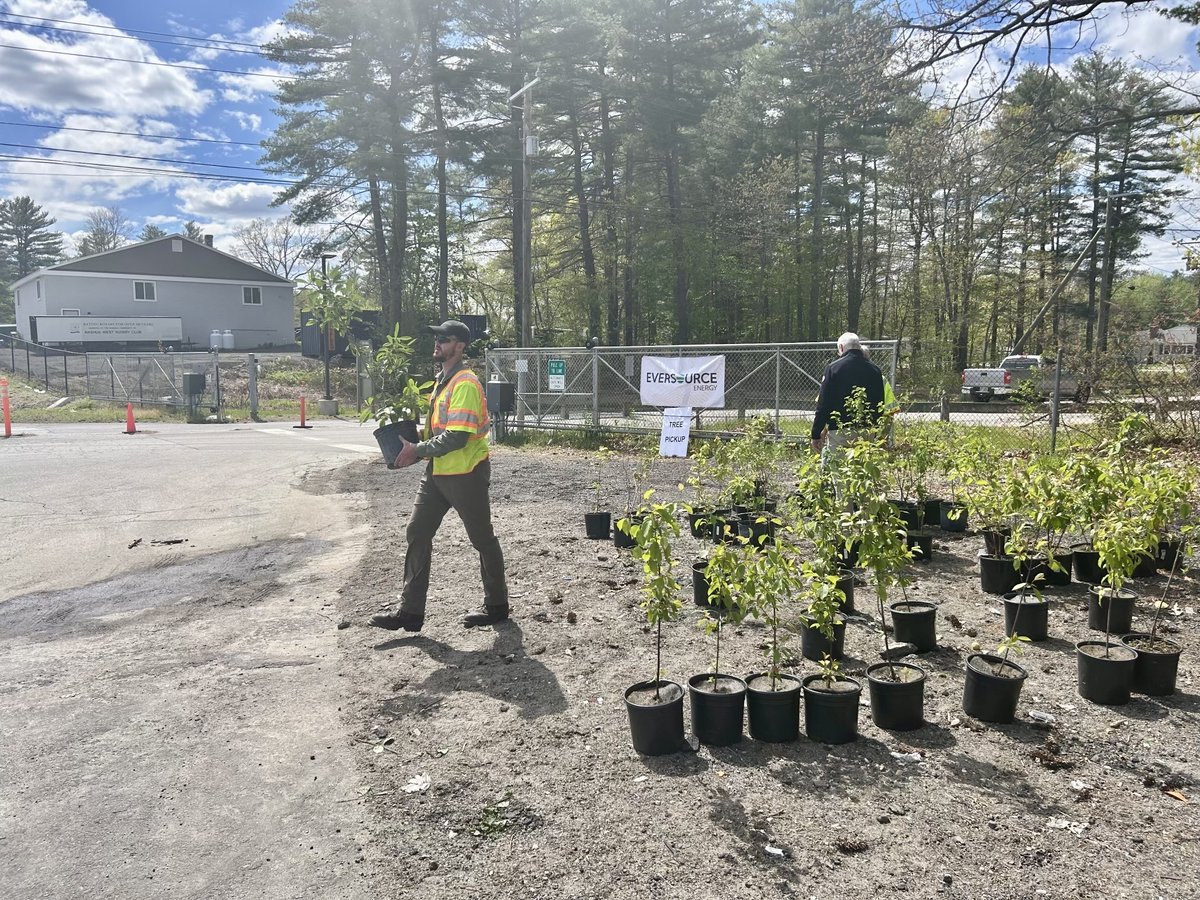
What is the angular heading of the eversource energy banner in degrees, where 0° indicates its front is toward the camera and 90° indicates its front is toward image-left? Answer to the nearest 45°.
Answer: approximately 0°

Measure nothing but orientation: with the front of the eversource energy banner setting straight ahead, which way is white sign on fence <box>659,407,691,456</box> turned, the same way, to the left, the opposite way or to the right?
the same way

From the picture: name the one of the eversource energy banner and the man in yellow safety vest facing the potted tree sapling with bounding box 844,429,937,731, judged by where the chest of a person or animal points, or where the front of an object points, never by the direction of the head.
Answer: the eversource energy banner

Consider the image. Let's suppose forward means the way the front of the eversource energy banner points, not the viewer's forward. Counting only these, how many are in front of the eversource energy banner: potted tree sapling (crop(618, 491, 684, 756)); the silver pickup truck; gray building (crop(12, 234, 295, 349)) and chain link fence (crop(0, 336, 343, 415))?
1

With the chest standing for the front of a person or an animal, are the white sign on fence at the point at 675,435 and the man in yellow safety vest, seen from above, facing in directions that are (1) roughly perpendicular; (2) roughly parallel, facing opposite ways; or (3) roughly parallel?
roughly perpendicular

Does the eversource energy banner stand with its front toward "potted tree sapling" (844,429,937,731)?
yes

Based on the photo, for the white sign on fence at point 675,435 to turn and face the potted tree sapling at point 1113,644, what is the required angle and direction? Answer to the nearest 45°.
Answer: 0° — it already faces it

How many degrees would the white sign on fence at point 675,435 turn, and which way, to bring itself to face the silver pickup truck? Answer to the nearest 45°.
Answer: approximately 135° to its left

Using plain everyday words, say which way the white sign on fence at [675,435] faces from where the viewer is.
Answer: facing the viewer

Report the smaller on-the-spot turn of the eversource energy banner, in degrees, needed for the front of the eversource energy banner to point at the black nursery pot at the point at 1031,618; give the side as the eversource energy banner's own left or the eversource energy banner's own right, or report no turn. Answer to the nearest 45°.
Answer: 0° — it already faces it

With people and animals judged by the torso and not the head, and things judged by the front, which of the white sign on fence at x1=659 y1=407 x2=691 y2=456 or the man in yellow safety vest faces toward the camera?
the white sign on fence

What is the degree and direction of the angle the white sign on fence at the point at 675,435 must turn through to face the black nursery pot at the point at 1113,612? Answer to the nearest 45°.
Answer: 0° — it already faces it

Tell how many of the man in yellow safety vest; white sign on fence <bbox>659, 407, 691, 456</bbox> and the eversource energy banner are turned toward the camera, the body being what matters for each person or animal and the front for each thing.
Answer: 2

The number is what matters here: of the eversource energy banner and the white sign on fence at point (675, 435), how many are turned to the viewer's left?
0

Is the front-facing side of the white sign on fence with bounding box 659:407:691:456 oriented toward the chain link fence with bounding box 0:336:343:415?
no

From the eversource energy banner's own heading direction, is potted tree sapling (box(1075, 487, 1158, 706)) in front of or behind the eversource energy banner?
in front

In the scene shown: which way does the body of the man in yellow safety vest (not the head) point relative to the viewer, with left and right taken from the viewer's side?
facing to the left of the viewer

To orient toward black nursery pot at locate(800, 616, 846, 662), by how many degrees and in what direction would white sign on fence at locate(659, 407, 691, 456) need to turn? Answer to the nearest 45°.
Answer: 0° — it already faces it
